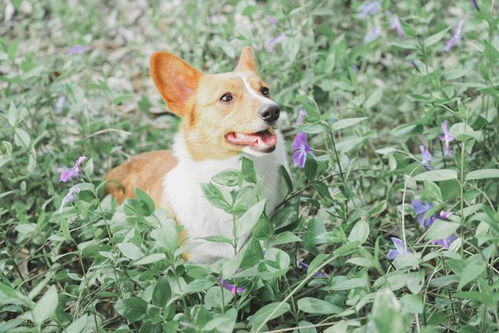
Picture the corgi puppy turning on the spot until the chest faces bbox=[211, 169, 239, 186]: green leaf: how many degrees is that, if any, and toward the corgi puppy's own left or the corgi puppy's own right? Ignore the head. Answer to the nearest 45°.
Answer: approximately 45° to the corgi puppy's own right

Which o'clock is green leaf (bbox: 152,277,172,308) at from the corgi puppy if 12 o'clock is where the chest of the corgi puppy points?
The green leaf is roughly at 2 o'clock from the corgi puppy.

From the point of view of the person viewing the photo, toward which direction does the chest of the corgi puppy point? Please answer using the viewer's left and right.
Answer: facing the viewer and to the right of the viewer

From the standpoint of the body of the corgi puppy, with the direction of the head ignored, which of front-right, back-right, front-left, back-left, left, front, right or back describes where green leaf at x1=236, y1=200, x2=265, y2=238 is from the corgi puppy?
front-right

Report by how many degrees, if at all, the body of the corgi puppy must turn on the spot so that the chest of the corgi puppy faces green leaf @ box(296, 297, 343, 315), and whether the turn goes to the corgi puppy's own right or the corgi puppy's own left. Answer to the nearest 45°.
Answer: approximately 45° to the corgi puppy's own right

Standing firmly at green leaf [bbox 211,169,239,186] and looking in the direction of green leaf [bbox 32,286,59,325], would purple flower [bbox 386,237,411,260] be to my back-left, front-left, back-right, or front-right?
back-left

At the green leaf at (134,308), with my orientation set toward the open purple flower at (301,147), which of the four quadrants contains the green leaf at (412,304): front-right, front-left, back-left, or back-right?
front-right

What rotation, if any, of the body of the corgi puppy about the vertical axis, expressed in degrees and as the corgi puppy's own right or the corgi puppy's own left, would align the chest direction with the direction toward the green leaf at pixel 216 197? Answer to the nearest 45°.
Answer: approximately 45° to the corgi puppy's own right

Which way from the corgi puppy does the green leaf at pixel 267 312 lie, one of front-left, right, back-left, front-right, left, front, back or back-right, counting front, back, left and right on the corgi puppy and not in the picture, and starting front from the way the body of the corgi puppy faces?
front-right

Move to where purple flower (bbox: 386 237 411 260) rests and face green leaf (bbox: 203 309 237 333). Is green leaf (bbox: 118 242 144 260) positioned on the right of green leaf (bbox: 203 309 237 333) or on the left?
right

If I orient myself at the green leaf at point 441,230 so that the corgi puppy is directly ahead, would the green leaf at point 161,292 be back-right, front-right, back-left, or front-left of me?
front-left

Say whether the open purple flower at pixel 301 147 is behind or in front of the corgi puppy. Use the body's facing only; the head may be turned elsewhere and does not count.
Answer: in front

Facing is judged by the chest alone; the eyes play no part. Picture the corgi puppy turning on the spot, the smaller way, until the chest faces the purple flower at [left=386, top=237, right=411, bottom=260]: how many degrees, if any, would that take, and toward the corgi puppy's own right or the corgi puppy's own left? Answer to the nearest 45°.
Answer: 0° — it already faces it
